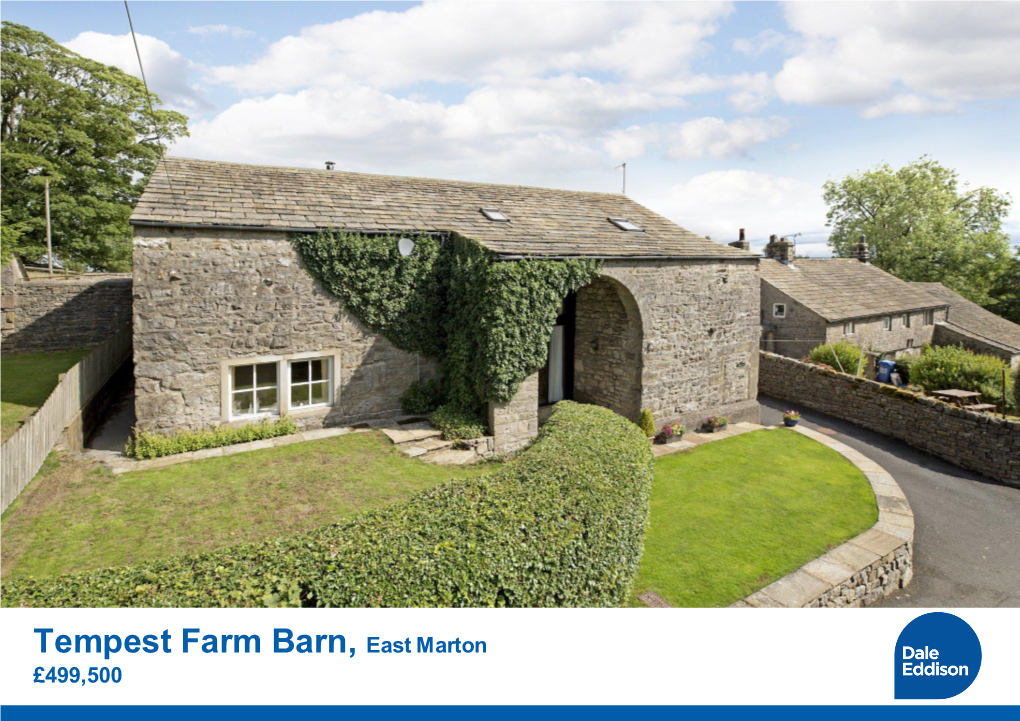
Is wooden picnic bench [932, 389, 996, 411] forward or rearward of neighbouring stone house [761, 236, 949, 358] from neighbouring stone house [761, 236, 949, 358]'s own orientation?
forward

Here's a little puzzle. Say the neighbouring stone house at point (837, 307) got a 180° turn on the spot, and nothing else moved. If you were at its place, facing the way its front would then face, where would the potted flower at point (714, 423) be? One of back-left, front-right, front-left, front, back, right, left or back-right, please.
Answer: back-left

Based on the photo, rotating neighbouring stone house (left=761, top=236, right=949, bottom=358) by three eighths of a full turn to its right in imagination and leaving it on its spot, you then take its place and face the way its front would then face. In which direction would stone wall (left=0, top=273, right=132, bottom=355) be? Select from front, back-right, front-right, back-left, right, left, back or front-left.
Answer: front-left

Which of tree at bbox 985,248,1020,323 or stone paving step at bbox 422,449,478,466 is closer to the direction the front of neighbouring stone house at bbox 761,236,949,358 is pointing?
the stone paving step

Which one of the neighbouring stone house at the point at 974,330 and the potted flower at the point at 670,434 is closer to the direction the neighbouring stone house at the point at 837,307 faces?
the potted flower

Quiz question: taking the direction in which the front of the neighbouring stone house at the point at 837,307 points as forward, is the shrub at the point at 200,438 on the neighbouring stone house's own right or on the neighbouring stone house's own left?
on the neighbouring stone house's own right

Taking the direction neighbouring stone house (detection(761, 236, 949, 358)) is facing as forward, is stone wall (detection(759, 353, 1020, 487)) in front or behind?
in front

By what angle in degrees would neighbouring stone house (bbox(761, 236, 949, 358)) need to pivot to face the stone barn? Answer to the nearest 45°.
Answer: approximately 45° to its right

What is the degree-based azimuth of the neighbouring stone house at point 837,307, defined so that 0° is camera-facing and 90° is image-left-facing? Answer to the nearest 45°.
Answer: approximately 315°

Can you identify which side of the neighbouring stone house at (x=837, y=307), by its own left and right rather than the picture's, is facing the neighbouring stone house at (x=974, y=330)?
left

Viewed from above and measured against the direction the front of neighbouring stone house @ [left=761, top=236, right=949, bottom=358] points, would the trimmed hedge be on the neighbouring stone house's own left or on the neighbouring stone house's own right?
on the neighbouring stone house's own right

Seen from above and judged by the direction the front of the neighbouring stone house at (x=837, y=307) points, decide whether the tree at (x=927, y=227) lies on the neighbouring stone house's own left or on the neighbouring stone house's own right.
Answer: on the neighbouring stone house's own left

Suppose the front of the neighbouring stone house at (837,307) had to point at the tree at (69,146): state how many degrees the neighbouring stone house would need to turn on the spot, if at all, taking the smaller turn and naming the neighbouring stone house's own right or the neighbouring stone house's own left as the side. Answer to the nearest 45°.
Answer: approximately 90° to the neighbouring stone house's own right
